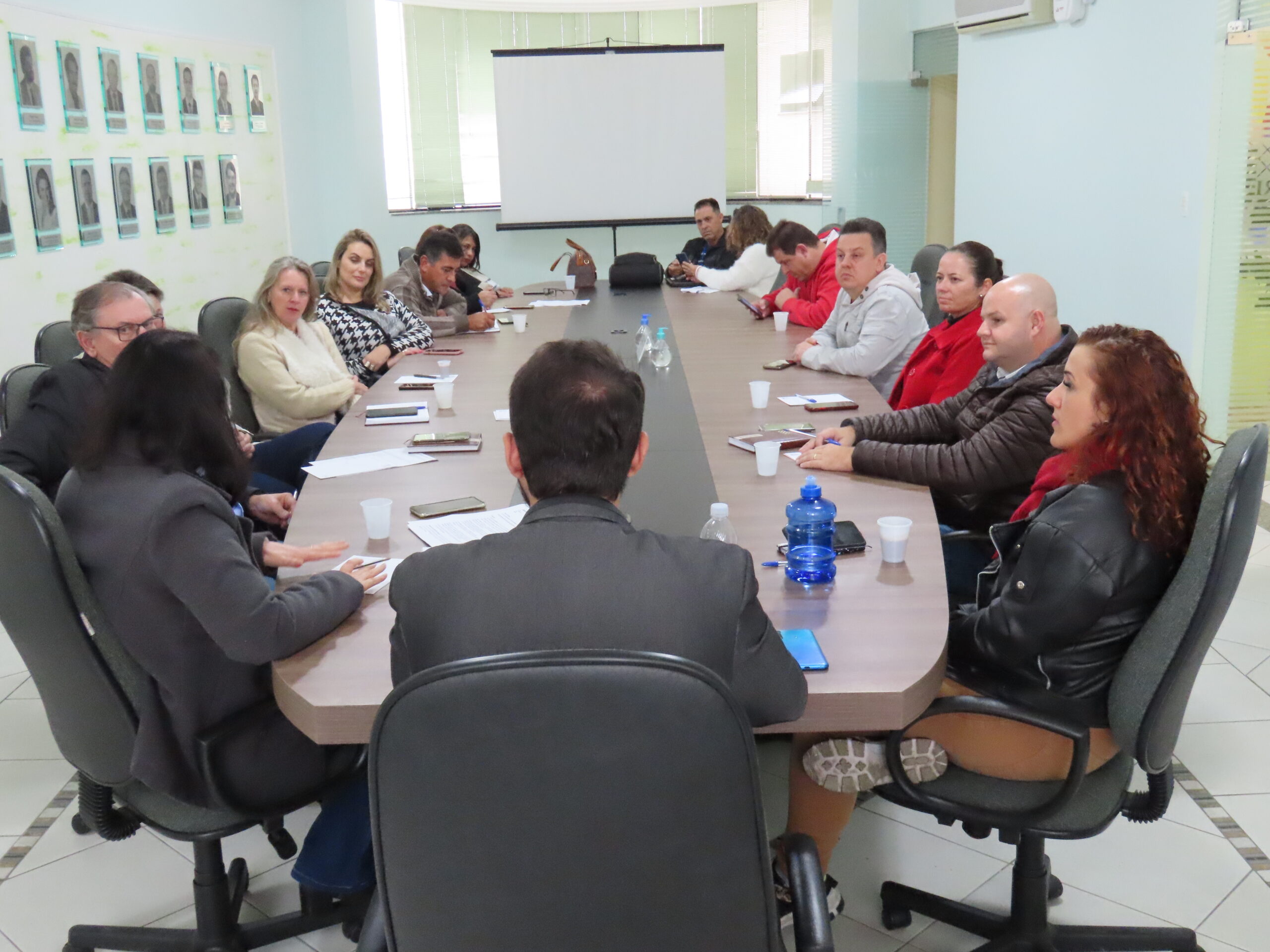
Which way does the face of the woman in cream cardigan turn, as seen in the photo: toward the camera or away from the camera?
toward the camera

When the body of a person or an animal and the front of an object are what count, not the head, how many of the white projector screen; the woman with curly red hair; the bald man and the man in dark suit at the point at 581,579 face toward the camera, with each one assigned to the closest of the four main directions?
1

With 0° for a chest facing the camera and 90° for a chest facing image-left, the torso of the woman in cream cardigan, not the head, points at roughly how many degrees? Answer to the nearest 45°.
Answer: approximately 315°

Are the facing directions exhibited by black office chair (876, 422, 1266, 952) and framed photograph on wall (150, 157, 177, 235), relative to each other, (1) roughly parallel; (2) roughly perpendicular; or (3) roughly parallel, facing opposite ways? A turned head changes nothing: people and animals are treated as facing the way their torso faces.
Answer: roughly parallel, facing opposite ways

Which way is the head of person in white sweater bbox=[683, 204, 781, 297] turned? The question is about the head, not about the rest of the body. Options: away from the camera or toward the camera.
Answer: away from the camera

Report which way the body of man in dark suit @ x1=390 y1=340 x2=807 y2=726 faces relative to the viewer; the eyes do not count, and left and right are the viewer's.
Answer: facing away from the viewer

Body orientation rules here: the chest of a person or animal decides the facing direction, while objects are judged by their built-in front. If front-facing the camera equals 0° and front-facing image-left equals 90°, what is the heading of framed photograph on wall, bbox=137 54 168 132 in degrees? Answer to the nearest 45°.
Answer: approximately 315°

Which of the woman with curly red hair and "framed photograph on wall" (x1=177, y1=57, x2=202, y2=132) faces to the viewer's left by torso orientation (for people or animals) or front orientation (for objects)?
the woman with curly red hair

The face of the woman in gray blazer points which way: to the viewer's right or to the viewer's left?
to the viewer's right

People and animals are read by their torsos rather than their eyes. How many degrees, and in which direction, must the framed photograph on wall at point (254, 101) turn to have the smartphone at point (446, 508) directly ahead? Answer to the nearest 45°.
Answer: approximately 45° to its right

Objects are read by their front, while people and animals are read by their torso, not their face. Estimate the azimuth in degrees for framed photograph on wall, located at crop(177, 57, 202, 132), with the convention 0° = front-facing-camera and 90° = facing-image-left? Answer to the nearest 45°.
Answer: approximately 315°

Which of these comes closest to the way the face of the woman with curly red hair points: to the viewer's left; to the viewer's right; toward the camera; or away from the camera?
to the viewer's left

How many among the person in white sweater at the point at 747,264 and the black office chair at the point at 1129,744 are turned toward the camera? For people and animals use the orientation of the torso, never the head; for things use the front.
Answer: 0

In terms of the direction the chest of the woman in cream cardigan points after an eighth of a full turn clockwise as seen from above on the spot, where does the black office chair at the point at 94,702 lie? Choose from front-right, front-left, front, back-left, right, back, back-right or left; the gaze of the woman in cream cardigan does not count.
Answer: front

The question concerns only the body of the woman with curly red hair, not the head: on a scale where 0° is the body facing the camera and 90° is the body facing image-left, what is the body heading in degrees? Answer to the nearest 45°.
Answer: approximately 90°

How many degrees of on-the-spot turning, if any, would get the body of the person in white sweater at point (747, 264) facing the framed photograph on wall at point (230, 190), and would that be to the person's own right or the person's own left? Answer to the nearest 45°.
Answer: approximately 45° to the person's own left
